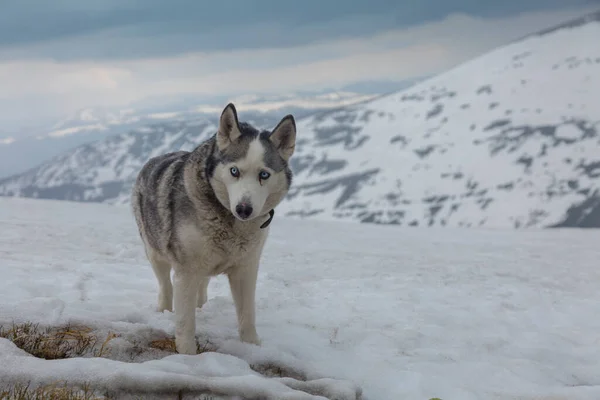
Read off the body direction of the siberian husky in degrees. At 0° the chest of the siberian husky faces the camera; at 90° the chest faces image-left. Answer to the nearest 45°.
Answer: approximately 315°
